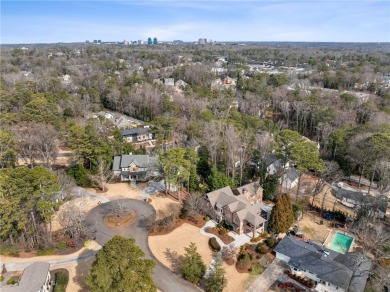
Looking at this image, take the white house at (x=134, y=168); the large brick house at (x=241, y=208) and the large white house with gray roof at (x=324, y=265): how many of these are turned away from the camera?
0

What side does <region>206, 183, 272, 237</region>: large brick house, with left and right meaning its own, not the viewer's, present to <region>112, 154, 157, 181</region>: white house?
right

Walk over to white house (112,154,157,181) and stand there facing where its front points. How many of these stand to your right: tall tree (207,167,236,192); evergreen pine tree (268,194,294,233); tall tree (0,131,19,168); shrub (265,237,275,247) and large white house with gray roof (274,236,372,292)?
1

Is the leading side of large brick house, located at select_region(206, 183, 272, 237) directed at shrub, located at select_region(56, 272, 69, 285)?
yes

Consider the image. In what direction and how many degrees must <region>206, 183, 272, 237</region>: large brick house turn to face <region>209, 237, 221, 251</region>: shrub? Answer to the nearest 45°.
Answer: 0° — it already faces it

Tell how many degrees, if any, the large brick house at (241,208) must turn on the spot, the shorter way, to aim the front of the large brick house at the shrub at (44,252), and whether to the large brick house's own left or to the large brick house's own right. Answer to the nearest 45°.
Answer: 0° — it already faces it

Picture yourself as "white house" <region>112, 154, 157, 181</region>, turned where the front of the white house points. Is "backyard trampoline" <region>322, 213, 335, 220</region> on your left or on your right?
on your left

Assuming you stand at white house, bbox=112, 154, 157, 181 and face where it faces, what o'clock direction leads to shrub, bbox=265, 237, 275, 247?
The shrub is roughly at 11 o'clock from the white house.

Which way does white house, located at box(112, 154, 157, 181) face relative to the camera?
toward the camera

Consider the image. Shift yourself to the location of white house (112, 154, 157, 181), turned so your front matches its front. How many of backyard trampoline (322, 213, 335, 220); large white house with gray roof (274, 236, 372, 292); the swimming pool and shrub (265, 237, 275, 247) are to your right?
0

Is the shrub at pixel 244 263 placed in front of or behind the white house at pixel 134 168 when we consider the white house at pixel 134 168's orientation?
in front

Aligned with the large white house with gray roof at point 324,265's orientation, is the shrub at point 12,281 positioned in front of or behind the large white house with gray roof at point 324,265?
in front

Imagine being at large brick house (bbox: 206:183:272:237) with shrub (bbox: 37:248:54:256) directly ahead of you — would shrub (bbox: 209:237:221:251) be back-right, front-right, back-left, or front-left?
front-left

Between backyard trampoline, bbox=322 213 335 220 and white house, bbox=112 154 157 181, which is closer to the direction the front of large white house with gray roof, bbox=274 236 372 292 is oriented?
the white house

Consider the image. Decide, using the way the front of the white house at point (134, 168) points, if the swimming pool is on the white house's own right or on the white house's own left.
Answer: on the white house's own left

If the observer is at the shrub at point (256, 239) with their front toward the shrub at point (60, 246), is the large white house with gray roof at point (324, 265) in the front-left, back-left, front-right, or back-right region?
back-left

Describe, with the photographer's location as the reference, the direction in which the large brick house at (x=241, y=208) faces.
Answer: facing the viewer and to the left of the viewer
